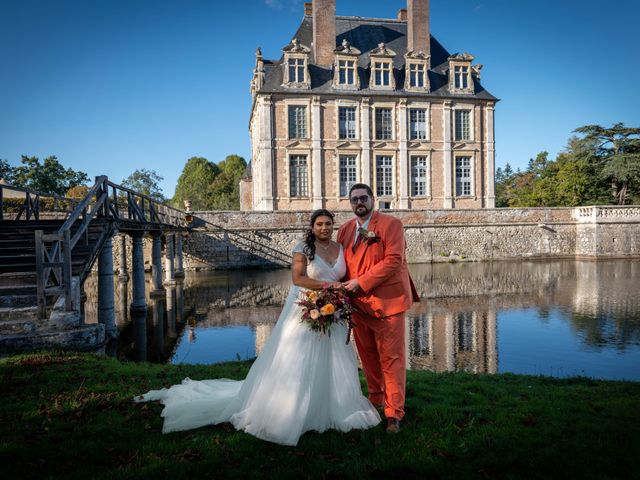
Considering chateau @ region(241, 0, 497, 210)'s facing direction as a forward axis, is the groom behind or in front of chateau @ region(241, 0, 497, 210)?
in front

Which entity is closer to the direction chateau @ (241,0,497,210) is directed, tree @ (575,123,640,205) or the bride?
the bride

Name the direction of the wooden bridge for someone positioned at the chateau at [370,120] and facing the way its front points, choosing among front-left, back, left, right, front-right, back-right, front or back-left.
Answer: front

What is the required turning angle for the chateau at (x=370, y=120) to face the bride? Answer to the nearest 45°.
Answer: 0° — it already faces them

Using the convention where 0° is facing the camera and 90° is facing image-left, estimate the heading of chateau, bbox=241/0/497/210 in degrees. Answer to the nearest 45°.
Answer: approximately 0°

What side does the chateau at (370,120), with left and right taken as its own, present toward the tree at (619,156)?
left
